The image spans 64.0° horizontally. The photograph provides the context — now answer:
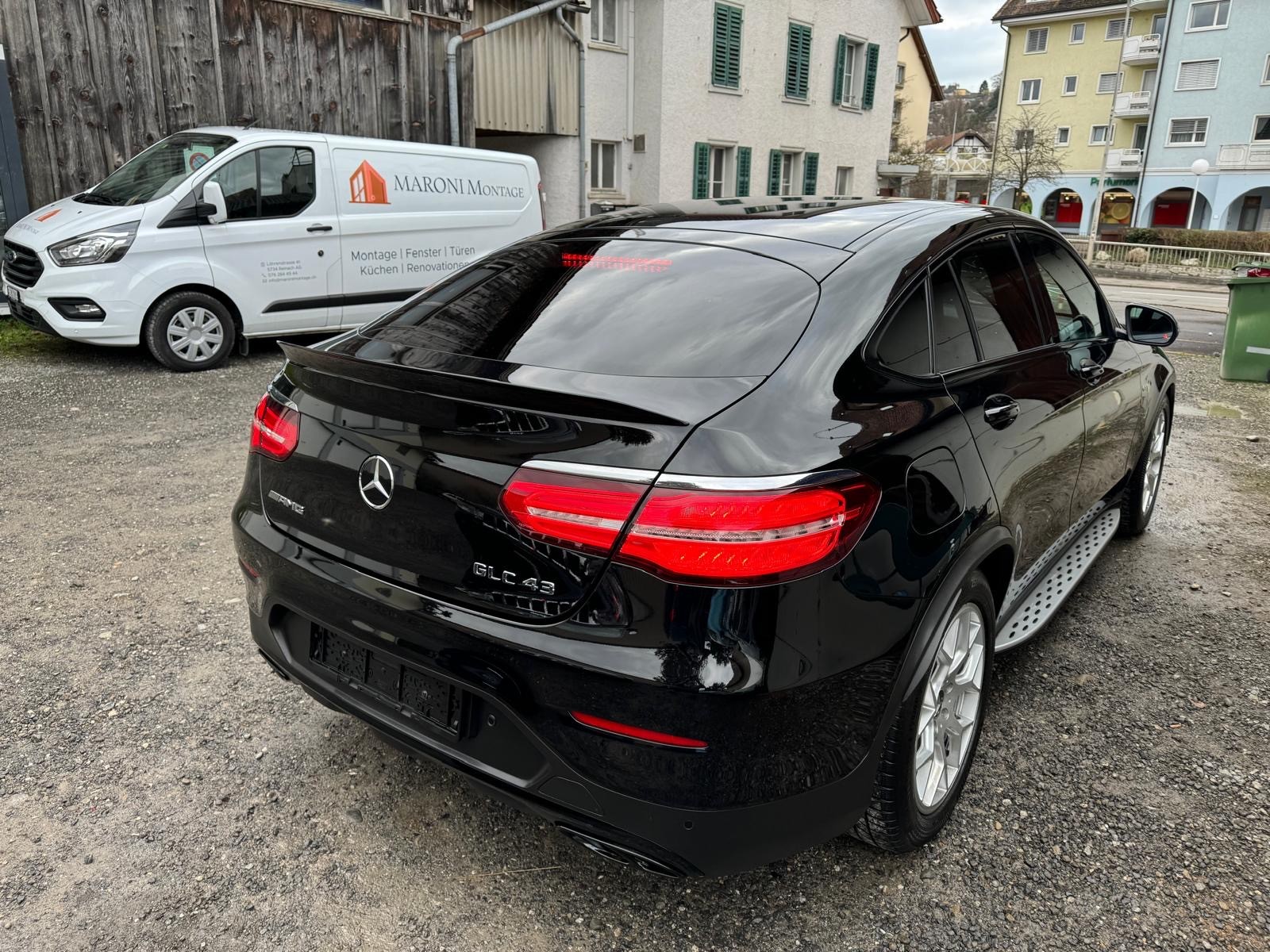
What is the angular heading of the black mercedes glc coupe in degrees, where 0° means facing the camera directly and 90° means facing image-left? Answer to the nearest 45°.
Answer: approximately 225°

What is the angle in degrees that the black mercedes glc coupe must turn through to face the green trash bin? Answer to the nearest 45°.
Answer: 0° — it already faces it

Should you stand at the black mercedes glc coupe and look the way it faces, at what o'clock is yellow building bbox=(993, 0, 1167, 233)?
The yellow building is roughly at 11 o'clock from the black mercedes glc coupe.

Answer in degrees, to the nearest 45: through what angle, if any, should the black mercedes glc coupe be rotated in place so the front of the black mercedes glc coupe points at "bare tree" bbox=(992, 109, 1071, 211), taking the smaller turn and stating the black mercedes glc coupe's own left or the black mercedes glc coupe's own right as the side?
approximately 45° to the black mercedes glc coupe's own left

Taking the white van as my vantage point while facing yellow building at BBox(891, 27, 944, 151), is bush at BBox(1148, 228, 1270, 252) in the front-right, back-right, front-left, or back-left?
front-right

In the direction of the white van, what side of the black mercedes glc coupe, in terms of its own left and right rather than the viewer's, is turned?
left

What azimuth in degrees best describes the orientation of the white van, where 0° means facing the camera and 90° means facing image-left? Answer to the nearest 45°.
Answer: approximately 45°

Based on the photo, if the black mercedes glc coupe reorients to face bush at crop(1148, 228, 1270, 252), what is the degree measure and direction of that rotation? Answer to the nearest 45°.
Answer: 0° — it already faces it

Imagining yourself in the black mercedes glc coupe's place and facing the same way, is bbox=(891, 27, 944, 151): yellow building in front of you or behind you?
in front

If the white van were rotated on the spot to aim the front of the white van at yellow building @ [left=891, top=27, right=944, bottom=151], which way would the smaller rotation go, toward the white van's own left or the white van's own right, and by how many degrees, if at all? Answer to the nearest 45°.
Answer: approximately 180°

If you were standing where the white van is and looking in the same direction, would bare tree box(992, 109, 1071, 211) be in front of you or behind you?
behind

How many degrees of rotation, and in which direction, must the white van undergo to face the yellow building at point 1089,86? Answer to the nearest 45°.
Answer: approximately 180°
